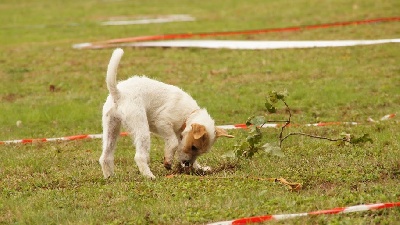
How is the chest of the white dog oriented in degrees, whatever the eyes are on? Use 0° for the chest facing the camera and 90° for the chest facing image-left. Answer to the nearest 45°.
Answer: approximately 225°

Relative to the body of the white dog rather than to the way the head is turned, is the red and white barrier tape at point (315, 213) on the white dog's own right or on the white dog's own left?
on the white dog's own right

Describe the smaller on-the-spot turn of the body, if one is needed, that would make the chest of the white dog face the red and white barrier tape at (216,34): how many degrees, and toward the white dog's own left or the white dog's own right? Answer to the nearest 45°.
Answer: approximately 45° to the white dog's own left

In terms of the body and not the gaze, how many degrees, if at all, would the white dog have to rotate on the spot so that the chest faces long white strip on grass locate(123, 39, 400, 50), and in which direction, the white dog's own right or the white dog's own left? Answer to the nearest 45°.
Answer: approximately 45° to the white dog's own left
